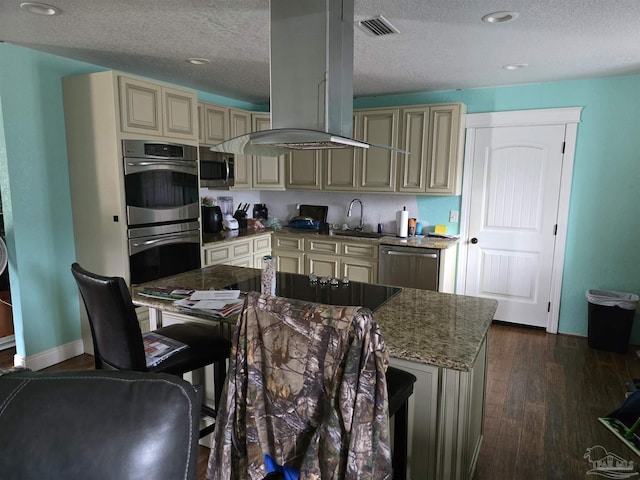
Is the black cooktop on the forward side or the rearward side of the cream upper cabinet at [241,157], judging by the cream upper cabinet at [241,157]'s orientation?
on the forward side

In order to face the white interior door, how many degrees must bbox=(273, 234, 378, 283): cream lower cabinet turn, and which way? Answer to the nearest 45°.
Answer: approximately 135° to its left

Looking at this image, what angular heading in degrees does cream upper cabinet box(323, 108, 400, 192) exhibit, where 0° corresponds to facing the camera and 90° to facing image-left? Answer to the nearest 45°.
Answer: approximately 0°

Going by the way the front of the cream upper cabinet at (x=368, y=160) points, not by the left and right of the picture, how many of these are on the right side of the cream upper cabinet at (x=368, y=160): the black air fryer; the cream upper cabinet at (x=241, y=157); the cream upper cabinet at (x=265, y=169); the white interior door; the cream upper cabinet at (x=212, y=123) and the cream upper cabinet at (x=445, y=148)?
4

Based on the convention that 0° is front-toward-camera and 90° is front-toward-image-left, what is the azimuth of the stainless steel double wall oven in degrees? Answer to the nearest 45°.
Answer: approximately 315°

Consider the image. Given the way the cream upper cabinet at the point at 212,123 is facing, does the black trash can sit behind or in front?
in front

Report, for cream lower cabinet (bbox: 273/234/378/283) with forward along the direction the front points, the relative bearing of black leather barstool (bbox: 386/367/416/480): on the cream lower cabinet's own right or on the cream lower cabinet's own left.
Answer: on the cream lower cabinet's own left

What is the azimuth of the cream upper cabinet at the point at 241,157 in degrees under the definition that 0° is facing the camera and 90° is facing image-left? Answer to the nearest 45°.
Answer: approximately 315°

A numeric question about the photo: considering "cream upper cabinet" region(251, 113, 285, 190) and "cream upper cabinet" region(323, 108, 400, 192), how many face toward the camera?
2

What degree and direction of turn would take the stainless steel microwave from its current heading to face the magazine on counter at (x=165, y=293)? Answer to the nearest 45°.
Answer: approximately 45° to its right
